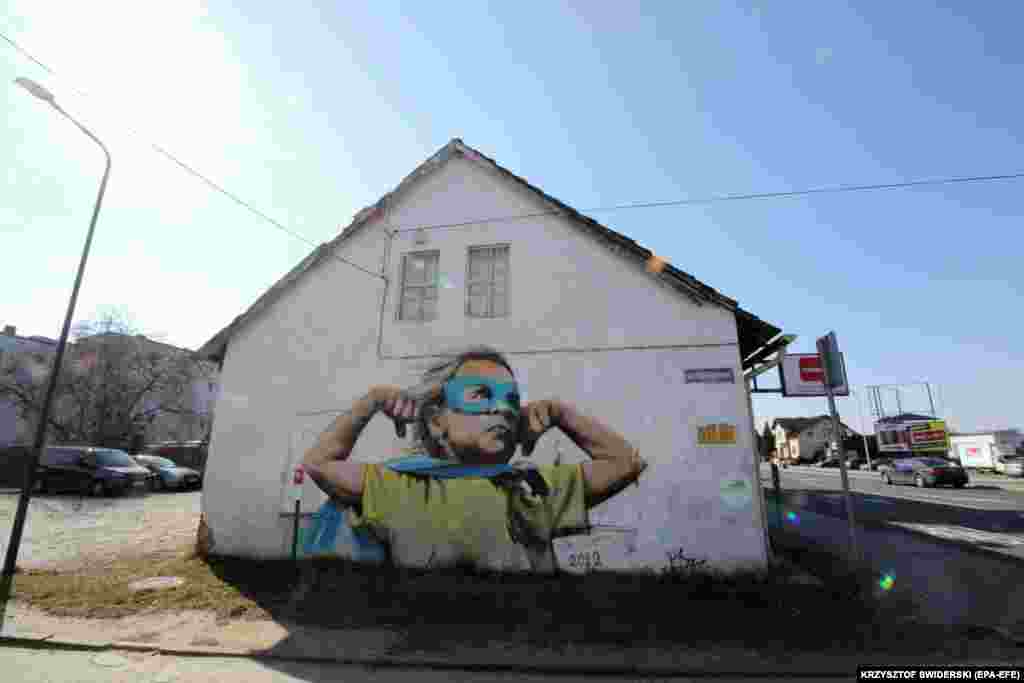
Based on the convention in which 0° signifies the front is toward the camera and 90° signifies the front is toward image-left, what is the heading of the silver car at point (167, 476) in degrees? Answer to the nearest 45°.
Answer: approximately 315°

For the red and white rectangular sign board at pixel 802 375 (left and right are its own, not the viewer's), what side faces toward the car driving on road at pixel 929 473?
back

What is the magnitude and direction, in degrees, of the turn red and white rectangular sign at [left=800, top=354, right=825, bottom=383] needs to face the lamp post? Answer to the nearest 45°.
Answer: approximately 45° to its right

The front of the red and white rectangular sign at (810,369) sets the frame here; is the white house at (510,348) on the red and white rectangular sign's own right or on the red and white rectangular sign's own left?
on the red and white rectangular sign's own right

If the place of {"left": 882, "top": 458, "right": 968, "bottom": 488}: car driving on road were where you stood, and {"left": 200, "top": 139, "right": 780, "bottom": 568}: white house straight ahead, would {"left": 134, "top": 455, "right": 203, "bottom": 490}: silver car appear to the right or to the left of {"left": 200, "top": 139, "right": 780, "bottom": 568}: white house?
right

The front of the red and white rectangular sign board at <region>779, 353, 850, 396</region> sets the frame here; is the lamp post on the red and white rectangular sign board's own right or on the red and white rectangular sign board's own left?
on the red and white rectangular sign board's own right

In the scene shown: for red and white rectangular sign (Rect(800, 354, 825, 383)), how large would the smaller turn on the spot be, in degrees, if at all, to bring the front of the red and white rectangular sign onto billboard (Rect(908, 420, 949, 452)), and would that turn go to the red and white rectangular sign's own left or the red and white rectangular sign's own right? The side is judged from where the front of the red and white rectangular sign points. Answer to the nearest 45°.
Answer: approximately 180°

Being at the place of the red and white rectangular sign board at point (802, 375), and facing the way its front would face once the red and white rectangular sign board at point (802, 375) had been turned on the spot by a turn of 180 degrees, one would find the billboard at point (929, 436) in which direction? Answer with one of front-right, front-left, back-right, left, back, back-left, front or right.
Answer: front

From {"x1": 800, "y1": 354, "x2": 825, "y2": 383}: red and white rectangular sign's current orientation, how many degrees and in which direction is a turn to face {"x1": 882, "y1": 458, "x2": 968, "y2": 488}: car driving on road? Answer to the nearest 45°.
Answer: approximately 180°
